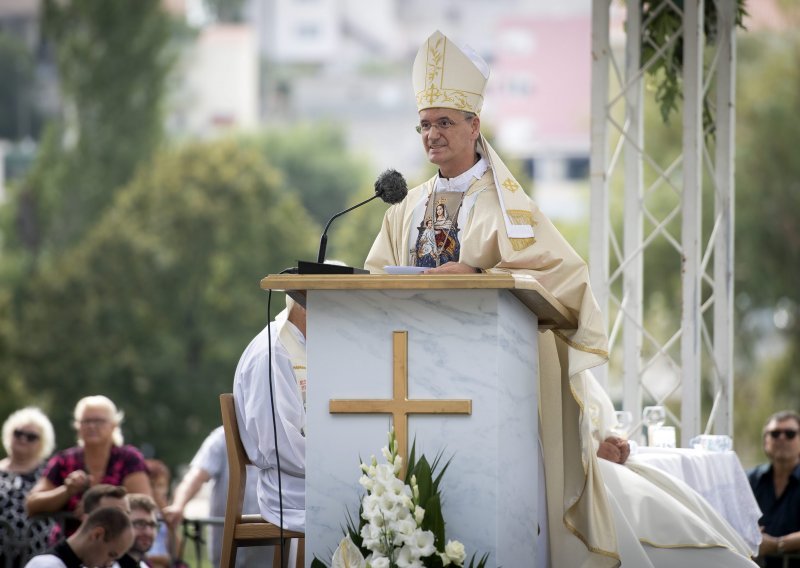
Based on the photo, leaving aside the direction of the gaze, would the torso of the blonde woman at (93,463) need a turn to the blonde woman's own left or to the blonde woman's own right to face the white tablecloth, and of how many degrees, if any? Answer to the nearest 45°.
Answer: approximately 45° to the blonde woman's own left

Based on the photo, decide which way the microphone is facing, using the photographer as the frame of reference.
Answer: facing to the right of the viewer

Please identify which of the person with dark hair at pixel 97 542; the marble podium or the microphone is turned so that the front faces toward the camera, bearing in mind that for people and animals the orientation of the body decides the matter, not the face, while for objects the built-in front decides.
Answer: the marble podium

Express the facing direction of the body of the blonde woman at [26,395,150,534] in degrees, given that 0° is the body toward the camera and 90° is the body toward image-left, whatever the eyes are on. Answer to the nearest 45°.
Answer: approximately 0°

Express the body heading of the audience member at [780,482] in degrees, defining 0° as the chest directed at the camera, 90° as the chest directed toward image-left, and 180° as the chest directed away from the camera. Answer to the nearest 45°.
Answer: approximately 0°

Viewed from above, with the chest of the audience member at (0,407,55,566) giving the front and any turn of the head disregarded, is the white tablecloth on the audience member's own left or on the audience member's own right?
on the audience member's own left

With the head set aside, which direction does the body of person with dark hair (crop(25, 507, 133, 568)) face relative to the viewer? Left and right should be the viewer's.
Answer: facing to the right of the viewer

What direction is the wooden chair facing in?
to the viewer's right
